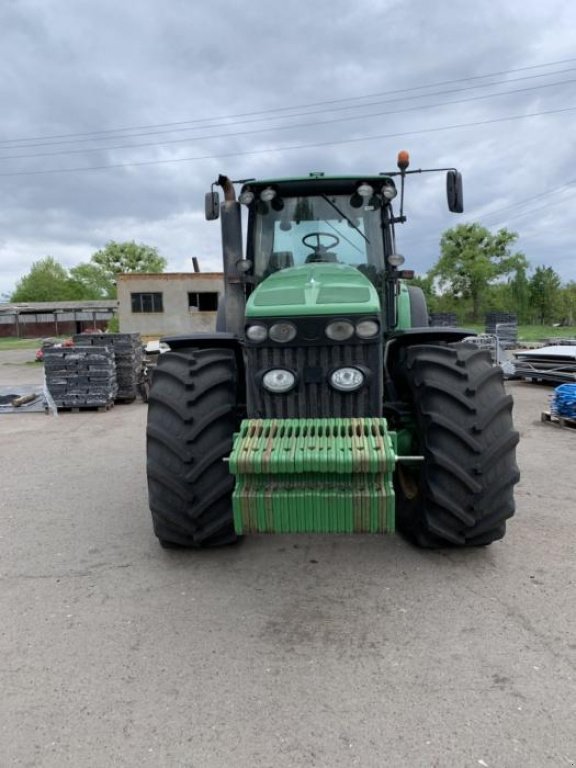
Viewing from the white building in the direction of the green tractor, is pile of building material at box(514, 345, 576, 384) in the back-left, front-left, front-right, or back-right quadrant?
front-left

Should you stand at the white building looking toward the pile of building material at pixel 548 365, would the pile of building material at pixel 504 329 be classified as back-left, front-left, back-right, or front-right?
front-left

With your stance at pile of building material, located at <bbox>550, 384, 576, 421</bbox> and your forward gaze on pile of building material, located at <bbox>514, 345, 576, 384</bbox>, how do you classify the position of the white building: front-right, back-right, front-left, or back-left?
front-left

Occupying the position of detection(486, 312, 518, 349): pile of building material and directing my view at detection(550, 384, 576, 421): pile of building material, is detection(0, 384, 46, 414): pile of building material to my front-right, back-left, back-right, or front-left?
front-right

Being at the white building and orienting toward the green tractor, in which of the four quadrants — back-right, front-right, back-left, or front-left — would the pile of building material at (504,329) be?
front-left

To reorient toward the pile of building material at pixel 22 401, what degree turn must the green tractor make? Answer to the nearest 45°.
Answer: approximately 135° to its right

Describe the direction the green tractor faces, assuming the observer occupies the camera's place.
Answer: facing the viewer

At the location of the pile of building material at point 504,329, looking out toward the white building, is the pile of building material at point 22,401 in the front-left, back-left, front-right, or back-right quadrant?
front-left

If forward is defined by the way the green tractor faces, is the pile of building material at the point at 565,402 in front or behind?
behind

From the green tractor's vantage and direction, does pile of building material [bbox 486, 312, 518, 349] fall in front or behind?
behind

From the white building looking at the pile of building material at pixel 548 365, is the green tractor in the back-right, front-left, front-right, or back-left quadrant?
front-right

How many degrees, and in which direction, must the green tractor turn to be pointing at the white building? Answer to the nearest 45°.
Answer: approximately 180°
